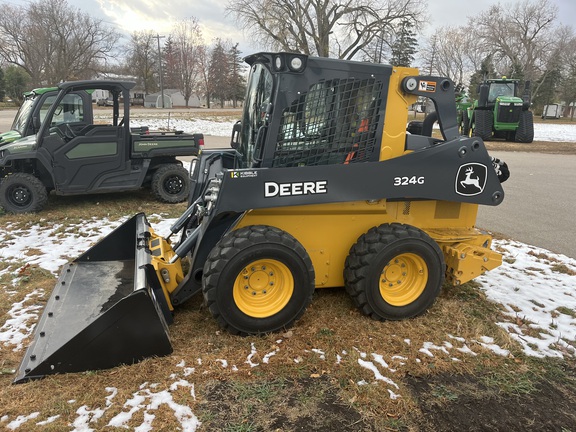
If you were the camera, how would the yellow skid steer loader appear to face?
facing to the left of the viewer

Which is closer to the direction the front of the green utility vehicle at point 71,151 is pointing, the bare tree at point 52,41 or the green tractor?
the bare tree

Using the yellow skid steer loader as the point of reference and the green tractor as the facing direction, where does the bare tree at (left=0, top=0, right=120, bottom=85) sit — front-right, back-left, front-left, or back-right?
front-left

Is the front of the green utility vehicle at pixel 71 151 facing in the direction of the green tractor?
no

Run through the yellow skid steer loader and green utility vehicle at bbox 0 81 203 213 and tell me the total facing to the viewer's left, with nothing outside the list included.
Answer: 2

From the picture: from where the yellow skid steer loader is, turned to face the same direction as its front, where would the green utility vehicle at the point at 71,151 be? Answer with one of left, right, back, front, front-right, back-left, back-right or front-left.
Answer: front-right

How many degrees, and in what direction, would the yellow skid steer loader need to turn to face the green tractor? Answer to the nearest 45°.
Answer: approximately 135° to its right

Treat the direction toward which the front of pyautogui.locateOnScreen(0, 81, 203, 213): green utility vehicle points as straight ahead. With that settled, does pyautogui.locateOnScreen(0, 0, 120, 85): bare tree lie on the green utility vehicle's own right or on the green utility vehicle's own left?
on the green utility vehicle's own right

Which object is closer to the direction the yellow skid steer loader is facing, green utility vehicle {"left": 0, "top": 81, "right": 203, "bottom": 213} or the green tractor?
the green utility vehicle

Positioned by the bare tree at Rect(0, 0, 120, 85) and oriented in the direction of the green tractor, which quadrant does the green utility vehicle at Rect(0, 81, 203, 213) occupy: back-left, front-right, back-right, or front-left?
front-right

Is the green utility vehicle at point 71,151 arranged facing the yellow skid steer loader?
no

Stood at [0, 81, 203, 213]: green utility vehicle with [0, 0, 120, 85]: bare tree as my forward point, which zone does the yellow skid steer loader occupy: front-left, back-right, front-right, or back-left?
back-right

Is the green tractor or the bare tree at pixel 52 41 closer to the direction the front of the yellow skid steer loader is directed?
the bare tree

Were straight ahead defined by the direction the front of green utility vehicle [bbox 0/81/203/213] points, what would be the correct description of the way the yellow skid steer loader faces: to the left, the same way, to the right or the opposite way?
the same way

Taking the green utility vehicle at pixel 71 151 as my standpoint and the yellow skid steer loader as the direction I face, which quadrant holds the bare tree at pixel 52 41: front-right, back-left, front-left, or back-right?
back-left

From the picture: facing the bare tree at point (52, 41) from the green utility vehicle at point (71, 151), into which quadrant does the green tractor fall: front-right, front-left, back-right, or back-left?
front-right

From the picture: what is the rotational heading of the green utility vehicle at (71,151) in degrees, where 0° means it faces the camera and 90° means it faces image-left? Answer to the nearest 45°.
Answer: approximately 90°
